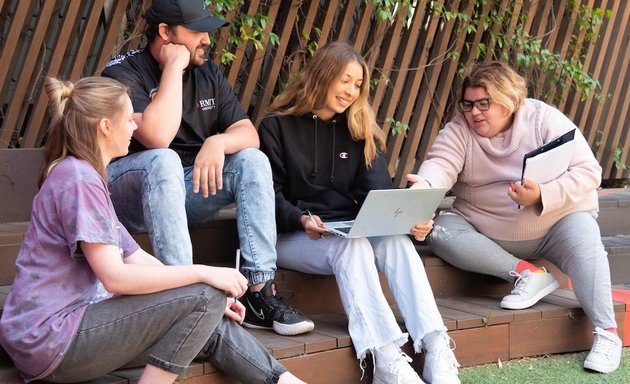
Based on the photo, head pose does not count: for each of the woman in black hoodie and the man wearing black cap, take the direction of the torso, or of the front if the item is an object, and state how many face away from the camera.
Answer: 0

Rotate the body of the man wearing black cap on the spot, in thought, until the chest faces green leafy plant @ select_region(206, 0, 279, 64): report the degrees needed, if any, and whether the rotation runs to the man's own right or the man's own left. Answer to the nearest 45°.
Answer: approximately 135° to the man's own left

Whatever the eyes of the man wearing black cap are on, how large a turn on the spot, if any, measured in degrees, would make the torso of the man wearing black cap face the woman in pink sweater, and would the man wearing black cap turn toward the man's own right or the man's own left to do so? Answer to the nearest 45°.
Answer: approximately 45° to the man's own left

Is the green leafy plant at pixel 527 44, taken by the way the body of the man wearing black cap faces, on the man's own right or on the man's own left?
on the man's own left

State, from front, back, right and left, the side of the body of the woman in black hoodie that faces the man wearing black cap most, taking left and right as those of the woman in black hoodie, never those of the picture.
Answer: right

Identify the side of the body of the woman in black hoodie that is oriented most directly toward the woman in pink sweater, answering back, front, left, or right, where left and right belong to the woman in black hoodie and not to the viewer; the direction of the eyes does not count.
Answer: left

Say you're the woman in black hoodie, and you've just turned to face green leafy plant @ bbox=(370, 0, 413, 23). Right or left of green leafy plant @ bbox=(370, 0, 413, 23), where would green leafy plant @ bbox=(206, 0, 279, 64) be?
left

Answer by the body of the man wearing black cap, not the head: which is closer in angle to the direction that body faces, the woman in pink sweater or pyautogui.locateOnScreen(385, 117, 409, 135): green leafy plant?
the woman in pink sweater

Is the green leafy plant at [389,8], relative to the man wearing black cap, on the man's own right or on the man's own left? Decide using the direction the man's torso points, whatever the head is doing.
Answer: on the man's own left

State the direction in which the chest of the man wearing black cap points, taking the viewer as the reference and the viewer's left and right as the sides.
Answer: facing the viewer and to the right of the viewer

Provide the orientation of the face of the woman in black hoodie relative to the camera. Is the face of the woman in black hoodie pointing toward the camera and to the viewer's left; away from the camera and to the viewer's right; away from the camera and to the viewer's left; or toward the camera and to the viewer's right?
toward the camera and to the viewer's right

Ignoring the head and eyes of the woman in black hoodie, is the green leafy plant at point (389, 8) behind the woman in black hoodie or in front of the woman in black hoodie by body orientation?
behind

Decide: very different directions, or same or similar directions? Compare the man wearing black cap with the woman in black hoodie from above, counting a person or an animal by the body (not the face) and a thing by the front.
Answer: same or similar directions

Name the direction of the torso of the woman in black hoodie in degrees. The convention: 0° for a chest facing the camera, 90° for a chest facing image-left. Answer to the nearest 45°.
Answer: approximately 315°
